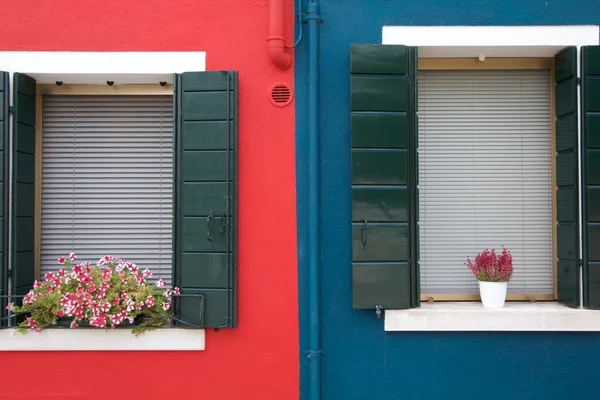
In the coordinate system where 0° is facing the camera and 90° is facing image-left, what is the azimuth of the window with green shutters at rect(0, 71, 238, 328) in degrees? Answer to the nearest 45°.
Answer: approximately 0°

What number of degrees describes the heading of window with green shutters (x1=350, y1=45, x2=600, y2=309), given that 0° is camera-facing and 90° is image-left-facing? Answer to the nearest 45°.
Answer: approximately 0°

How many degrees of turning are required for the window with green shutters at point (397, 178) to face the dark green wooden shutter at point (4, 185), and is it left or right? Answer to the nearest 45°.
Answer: approximately 90° to its right

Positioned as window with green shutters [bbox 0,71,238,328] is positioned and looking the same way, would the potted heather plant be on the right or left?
on its left

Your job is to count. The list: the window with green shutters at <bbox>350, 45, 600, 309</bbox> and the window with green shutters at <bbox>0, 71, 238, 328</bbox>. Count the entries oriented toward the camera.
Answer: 2

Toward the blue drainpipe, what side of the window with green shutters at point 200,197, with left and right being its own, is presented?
left

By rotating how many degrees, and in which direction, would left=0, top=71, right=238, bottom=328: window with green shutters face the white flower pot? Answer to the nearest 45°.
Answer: approximately 90° to its left

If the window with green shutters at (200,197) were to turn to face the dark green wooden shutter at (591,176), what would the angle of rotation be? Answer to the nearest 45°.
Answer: approximately 90° to its left

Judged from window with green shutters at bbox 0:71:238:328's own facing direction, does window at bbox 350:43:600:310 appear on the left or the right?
on its left
